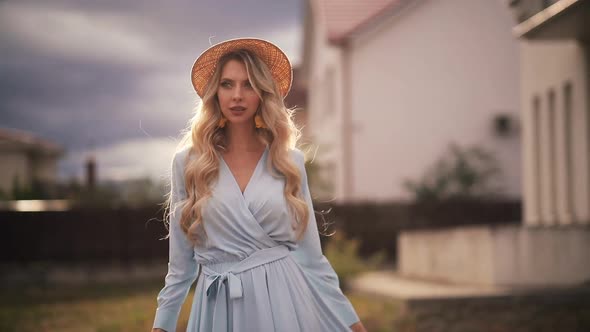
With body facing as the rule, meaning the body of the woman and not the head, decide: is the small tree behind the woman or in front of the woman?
behind

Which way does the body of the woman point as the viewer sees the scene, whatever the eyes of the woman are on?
toward the camera

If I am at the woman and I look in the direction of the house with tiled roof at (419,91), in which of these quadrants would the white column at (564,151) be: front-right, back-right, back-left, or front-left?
front-right

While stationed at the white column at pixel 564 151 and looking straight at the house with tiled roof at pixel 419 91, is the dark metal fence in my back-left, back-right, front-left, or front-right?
front-left

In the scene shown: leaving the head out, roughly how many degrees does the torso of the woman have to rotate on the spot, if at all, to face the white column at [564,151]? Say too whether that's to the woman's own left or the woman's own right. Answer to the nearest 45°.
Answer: approximately 135° to the woman's own left

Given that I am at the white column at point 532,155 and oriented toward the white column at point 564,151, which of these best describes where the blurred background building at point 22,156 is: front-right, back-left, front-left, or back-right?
back-right

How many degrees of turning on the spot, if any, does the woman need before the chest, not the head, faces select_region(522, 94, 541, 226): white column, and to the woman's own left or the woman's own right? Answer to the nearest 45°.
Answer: approximately 135° to the woman's own left

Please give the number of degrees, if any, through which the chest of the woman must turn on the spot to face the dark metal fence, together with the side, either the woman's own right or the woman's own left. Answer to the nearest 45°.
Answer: approximately 180°

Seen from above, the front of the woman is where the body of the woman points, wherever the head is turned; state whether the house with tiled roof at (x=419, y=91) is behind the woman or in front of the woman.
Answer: behind
